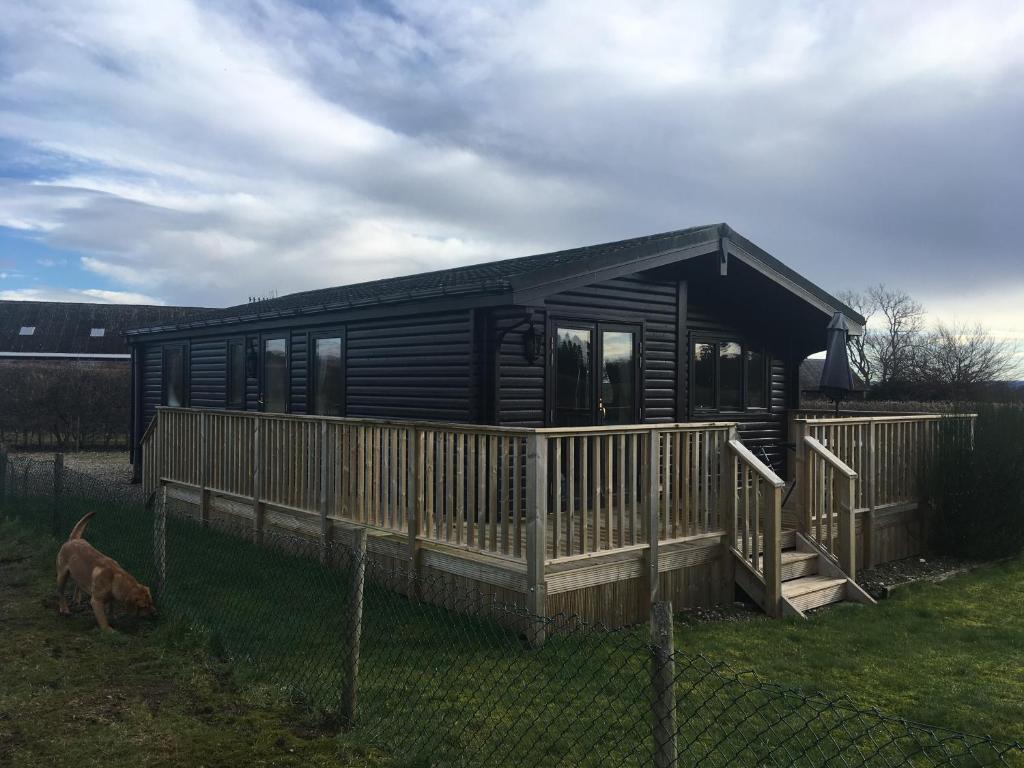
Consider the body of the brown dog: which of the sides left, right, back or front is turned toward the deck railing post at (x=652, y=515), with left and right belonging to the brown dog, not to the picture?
front

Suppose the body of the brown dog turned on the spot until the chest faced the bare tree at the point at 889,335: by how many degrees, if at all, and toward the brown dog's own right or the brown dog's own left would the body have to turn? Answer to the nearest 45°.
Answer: approximately 90° to the brown dog's own left

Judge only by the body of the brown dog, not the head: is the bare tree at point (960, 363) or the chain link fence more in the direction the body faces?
the chain link fence

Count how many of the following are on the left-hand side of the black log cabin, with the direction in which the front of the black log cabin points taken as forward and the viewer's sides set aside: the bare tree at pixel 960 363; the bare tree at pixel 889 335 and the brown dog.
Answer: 2

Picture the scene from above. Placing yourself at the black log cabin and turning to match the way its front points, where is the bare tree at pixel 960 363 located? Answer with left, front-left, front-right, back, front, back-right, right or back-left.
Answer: left

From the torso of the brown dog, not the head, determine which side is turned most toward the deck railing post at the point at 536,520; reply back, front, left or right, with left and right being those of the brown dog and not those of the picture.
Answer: front

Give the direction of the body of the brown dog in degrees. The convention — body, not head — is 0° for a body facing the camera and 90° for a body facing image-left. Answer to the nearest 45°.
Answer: approximately 315°

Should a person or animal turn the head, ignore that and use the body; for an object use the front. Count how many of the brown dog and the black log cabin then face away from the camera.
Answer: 0

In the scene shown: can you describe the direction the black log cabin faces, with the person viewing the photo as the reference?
facing the viewer and to the right of the viewer
